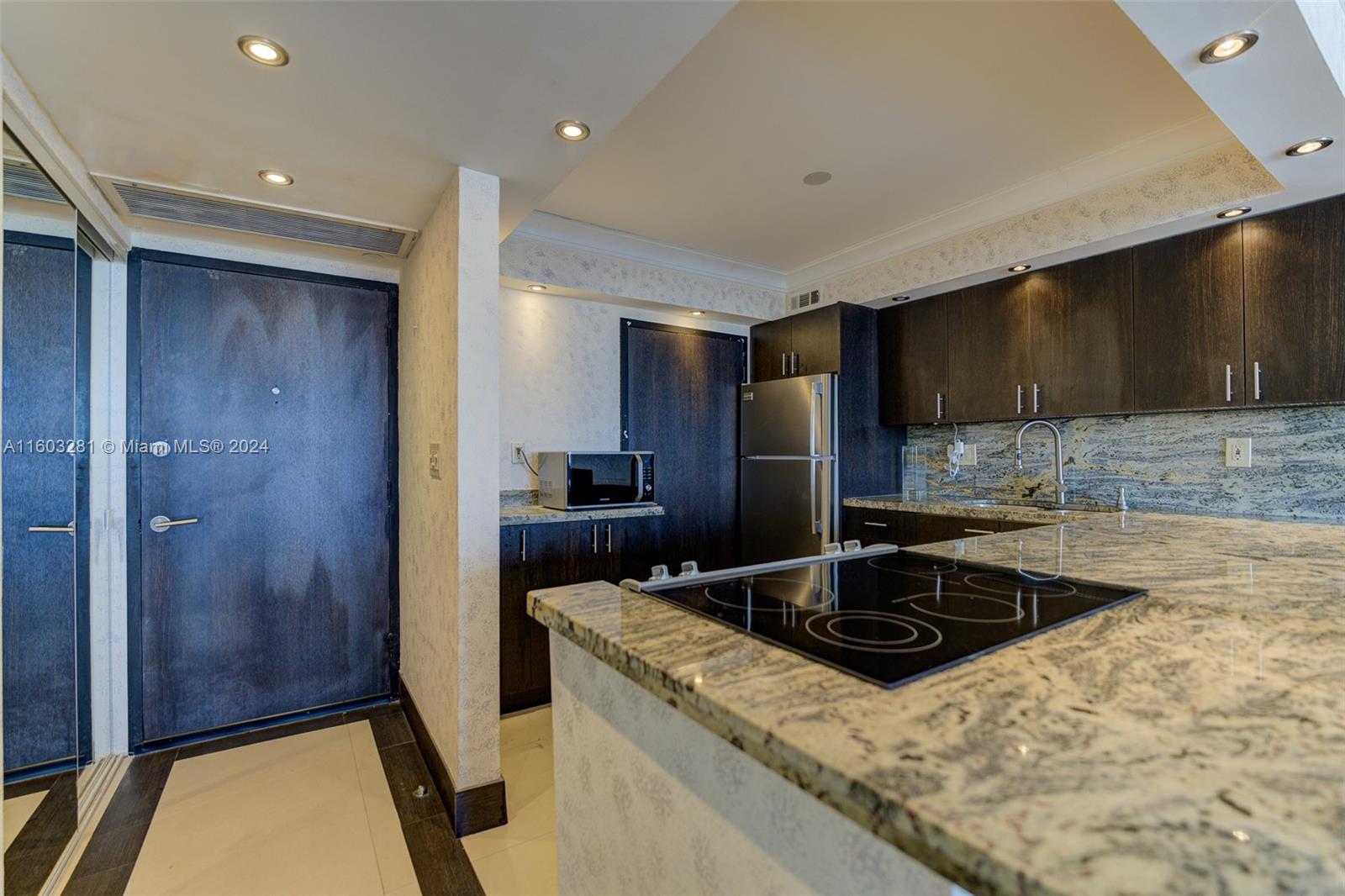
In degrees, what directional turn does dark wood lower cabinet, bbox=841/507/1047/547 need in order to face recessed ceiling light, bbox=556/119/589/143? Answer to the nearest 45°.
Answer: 0° — it already faces it

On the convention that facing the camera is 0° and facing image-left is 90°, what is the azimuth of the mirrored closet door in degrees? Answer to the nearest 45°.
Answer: approximately 270°

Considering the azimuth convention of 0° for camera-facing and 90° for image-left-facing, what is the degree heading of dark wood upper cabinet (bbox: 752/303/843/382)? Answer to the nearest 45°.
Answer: approximately 45°

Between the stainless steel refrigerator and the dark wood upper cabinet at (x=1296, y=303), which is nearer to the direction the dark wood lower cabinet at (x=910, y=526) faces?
the stainless steel refrigerator

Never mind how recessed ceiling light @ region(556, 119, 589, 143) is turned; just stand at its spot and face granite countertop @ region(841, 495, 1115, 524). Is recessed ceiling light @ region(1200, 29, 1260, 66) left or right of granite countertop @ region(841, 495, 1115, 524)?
right

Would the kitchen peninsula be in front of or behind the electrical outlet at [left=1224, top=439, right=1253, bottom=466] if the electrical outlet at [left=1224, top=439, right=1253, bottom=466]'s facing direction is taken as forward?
in front

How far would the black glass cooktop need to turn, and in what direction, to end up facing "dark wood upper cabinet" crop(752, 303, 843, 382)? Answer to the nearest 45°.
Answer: approximately 45° to its right
